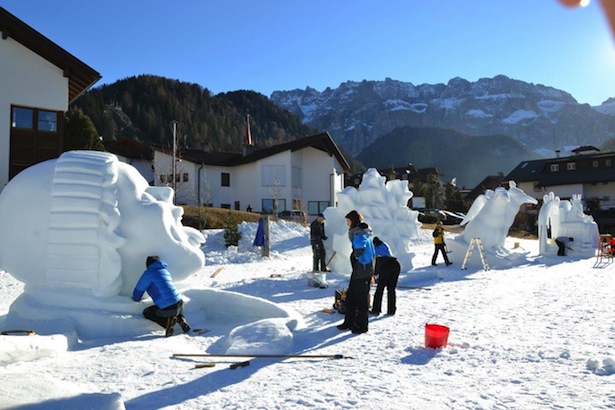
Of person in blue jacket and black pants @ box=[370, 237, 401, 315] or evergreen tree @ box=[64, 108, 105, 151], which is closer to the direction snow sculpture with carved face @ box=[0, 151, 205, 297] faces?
the person in blue jacket and black pants

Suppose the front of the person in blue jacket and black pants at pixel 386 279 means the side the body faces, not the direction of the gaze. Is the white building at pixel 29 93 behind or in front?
in front

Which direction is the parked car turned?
to the viewer's left

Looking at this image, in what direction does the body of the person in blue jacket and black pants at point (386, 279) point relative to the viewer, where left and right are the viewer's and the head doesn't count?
facing away from the viewer and to the left of the viewer

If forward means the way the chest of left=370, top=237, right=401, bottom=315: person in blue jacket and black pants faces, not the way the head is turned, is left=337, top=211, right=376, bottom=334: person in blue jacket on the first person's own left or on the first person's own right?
on the first person's own left

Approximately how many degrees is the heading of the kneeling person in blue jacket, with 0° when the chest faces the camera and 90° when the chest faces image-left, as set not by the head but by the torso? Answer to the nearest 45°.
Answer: approximately 135°

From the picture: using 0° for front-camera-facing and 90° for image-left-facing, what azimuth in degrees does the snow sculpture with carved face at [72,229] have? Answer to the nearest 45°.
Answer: approximately 270°

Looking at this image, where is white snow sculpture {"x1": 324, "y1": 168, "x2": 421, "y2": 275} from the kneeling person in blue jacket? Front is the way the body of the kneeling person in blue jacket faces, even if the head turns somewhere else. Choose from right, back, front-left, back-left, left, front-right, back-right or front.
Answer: right
